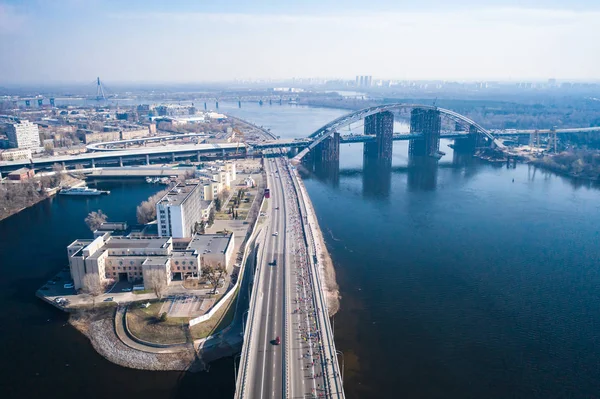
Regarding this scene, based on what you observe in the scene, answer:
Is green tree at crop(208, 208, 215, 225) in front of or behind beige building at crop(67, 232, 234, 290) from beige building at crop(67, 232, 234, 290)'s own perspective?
behind

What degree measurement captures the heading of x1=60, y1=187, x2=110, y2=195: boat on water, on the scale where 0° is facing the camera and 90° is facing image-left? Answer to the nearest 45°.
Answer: approximately 270°

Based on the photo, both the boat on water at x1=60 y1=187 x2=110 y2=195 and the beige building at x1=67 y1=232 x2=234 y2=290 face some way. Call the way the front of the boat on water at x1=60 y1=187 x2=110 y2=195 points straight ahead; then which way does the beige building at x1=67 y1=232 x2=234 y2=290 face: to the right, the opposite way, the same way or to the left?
to the right

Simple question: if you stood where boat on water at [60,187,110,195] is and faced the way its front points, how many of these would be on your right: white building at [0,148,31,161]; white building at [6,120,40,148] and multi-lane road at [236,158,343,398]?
1

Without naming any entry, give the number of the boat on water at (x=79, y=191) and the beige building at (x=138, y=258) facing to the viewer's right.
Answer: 1

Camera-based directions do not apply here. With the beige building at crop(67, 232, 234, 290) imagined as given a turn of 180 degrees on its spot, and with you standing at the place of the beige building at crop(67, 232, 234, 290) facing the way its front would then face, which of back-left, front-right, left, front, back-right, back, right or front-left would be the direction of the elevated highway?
front

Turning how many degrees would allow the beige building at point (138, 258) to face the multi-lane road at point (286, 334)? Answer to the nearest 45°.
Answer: approximately 45° to its left
